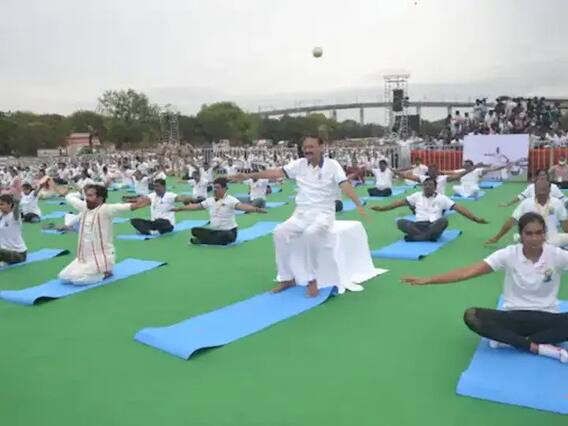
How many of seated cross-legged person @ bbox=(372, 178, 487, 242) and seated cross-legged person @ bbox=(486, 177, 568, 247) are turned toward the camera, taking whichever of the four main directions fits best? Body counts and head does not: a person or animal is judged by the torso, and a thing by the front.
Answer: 2

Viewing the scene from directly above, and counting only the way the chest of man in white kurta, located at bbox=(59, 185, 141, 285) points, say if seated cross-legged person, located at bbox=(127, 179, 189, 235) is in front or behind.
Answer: behind

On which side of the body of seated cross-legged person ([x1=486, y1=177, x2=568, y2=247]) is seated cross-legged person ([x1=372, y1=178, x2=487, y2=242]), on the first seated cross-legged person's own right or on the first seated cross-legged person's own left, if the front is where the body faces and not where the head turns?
on the first seated cross-legged person's own right

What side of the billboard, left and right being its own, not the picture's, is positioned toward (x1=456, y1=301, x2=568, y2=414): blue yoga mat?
front

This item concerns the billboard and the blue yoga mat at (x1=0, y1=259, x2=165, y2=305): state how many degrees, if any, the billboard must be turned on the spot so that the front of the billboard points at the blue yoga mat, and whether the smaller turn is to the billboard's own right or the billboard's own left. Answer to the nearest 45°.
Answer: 0° — it already faces it

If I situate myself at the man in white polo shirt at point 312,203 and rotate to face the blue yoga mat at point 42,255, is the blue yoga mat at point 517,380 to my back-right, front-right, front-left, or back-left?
back-left

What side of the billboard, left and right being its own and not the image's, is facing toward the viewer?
front

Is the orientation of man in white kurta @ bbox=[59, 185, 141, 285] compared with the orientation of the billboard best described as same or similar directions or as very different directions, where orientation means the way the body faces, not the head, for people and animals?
same or similar directions

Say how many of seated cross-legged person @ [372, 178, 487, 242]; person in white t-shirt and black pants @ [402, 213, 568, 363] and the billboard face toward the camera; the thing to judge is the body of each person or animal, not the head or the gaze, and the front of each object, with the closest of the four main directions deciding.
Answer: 3

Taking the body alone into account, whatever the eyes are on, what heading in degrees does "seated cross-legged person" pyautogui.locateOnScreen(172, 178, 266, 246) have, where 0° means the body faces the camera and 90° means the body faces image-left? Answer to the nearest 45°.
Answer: approximately 45°

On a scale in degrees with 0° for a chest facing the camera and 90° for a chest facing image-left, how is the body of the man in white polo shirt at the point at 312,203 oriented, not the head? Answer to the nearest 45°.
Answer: approximately 45°

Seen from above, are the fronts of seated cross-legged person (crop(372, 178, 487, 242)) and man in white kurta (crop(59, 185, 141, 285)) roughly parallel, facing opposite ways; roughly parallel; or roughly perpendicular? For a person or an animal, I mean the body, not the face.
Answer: roughly parallel

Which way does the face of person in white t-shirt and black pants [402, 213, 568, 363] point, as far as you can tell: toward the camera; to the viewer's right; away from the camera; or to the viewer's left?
toward the camera

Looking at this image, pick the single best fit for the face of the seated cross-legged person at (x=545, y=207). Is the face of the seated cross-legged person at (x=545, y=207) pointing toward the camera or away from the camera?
toward the camera
